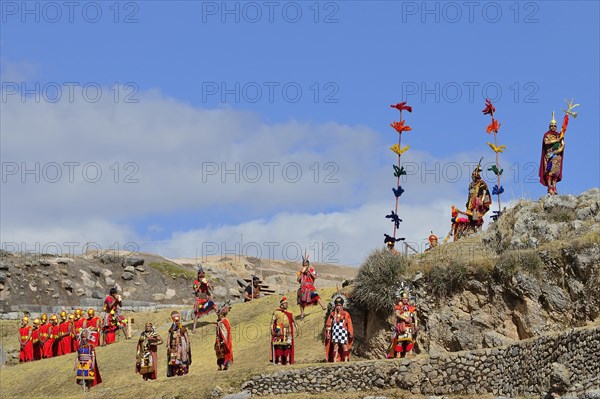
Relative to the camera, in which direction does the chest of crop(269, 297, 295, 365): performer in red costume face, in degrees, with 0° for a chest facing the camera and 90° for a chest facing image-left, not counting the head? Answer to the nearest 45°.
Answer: approximately 0°

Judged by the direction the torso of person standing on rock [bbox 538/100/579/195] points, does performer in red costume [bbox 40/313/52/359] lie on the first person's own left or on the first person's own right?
on the first person's own right

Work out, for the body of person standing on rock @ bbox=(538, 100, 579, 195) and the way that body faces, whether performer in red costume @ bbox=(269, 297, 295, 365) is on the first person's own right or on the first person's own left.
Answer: on the first person's own right

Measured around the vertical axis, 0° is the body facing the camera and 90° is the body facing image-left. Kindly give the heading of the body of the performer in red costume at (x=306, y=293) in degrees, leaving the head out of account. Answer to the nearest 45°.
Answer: approximately 45°

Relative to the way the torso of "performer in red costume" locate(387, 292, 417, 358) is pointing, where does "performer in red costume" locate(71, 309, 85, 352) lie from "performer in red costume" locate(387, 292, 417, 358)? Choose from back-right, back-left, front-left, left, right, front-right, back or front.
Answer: back-right

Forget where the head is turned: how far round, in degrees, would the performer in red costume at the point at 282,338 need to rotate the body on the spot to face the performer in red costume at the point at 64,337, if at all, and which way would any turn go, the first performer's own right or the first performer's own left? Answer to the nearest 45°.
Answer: approximately 135° to the first performer's own right

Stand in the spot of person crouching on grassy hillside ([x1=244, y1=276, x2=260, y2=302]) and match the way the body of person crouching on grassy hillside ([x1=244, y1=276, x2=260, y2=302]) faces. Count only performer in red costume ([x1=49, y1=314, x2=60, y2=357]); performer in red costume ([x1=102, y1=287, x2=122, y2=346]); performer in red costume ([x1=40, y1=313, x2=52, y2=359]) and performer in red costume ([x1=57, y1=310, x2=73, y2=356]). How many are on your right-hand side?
4

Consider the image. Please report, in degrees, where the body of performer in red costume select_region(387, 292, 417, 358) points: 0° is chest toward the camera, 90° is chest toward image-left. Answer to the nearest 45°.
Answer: approximately 0°

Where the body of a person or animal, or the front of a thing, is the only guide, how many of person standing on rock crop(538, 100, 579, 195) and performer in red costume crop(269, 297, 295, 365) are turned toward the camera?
2

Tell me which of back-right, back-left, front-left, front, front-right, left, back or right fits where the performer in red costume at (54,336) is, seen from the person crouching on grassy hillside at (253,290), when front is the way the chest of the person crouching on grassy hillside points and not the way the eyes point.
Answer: right

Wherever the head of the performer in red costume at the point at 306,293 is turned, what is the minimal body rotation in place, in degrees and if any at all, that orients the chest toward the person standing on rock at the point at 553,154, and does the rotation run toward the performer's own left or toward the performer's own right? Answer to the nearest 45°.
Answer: approximately 90° to the performer's own left

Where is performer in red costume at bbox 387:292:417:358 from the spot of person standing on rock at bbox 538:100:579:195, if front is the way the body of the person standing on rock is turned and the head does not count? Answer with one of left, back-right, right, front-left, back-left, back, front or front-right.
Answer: front-right
